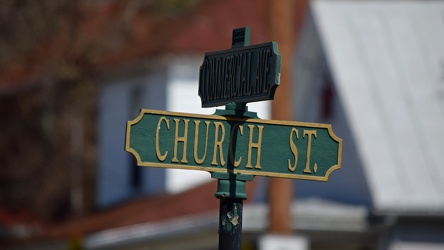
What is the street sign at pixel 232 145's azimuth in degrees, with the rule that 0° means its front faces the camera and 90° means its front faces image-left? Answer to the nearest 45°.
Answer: approximately 0°

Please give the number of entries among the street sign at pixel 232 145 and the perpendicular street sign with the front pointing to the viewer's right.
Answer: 0

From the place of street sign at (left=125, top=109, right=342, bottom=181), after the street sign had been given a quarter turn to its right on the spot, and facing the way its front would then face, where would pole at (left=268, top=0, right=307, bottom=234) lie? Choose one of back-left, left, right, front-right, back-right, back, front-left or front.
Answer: right

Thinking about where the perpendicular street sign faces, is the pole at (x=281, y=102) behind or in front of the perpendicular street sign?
behind
